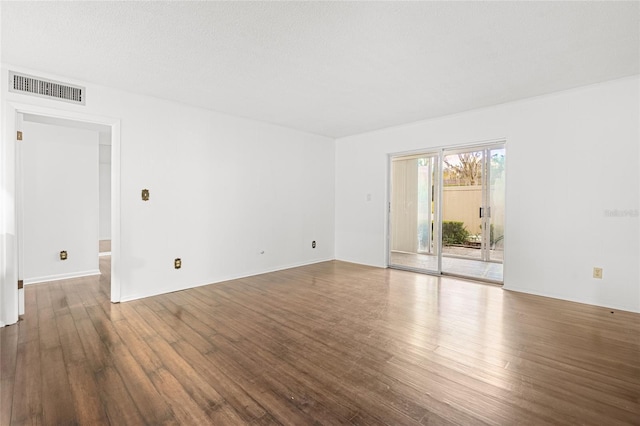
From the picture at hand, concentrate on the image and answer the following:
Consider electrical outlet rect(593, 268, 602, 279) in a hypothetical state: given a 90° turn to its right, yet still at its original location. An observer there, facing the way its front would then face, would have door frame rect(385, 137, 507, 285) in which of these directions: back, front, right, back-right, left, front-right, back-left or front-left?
front

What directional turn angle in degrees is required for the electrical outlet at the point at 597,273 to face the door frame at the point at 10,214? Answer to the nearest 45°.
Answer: approximately 45° to its right

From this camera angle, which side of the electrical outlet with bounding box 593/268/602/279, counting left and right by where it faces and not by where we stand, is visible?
front

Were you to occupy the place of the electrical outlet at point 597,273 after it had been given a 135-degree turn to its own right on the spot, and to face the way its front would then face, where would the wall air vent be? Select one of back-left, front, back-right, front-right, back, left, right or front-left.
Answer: left
